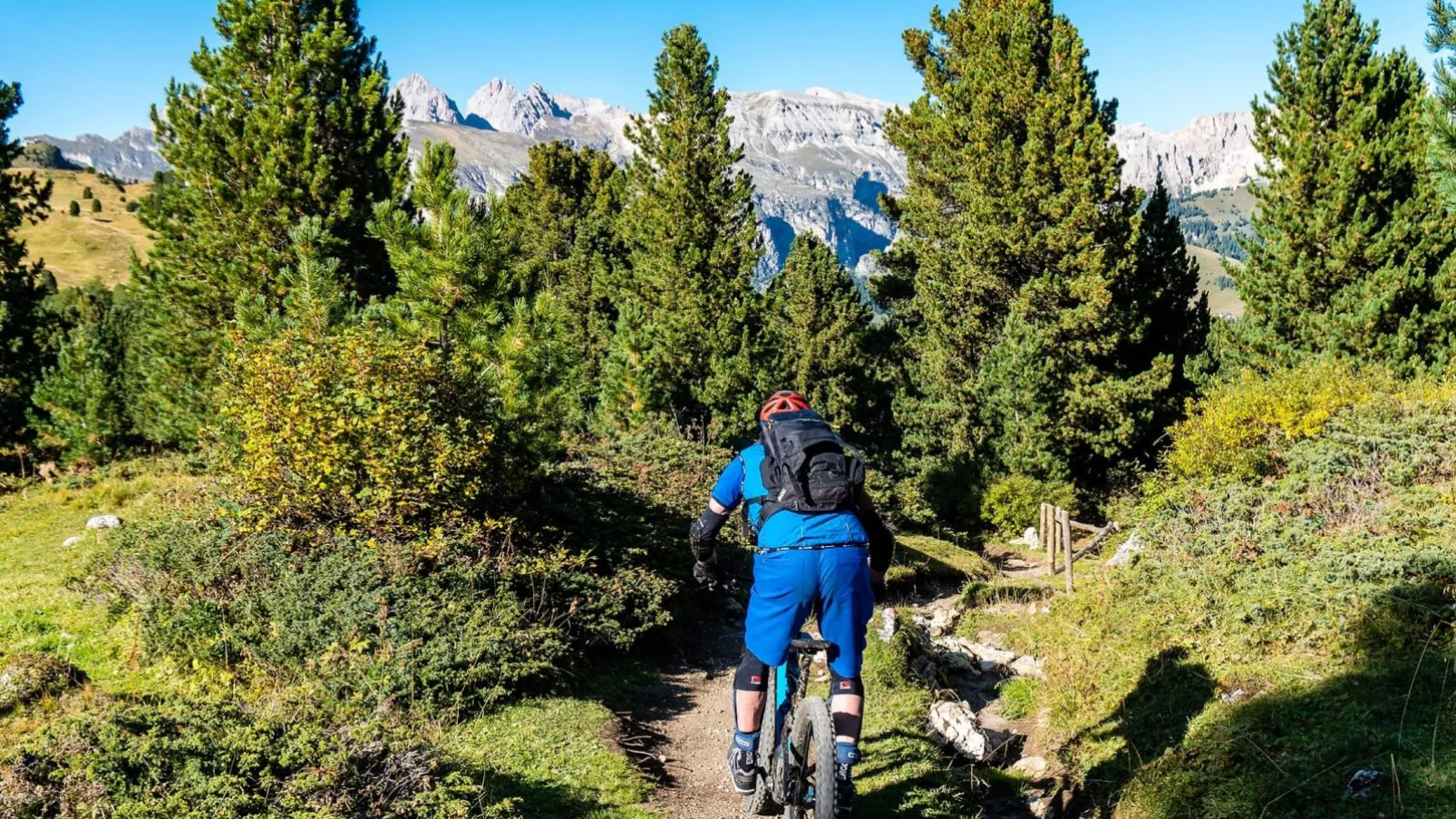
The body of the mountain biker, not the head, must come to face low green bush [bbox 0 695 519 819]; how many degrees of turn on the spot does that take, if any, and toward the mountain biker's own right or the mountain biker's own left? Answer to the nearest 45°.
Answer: approximately 90° to the mountain biker's own left

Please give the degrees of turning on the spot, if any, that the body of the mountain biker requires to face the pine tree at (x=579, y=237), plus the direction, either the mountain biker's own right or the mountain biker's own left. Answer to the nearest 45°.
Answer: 0° — they already face it

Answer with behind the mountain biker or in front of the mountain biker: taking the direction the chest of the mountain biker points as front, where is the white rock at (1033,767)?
in front

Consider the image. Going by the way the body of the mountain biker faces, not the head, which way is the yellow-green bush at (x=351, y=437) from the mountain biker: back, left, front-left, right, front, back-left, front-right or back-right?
front-left

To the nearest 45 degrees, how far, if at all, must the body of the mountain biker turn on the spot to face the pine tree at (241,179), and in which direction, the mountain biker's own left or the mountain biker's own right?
approximately 45° to the mountain biker's own left

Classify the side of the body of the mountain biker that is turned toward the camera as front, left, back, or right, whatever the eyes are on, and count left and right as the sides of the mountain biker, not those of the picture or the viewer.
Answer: back

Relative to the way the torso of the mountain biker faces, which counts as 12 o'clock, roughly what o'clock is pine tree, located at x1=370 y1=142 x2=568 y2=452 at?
The pine tree is roughly at 11 o'clock from the mountain biker.

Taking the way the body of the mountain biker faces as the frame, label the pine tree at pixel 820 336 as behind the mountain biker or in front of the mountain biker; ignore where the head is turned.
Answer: in front

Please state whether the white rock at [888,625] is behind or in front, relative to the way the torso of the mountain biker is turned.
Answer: in front

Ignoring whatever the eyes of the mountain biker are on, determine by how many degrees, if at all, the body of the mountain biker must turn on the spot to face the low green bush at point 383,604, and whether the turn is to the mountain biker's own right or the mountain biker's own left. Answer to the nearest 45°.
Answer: approximately 45° to the mountain biker's own left
